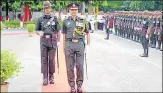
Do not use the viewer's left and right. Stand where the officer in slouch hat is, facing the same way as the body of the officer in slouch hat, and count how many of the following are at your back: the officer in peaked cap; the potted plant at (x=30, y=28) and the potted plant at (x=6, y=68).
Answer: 1

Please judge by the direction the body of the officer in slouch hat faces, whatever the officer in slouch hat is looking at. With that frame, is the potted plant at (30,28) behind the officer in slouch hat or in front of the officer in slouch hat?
behind

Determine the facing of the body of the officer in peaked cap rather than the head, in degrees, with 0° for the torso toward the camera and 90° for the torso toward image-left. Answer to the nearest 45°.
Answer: approximately 0°

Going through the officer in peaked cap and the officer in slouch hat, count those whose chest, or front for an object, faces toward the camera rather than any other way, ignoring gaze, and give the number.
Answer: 2

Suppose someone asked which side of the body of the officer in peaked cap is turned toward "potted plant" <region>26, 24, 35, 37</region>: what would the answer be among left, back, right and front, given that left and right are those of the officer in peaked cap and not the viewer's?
back

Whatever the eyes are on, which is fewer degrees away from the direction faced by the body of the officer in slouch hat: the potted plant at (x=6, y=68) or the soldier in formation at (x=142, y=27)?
the potted plant

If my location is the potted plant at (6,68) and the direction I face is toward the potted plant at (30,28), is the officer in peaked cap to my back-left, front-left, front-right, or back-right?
front-right

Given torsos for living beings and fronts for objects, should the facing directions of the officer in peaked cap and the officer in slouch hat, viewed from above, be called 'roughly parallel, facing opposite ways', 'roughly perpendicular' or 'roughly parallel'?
roughly parallel

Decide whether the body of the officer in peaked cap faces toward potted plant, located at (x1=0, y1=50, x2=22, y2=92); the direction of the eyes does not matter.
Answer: no

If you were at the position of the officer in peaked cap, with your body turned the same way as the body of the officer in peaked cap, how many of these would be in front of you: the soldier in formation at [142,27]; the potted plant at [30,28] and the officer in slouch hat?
0

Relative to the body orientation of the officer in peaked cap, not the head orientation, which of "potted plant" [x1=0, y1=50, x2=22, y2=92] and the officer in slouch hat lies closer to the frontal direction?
the potted plant

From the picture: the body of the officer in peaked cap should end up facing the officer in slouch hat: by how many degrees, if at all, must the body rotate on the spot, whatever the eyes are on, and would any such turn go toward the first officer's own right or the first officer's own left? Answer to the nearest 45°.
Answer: approximately 135° to the first officer's own right

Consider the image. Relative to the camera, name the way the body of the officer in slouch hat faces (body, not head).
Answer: toward the camera

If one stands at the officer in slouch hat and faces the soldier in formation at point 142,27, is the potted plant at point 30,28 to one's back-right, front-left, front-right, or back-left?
front-left
